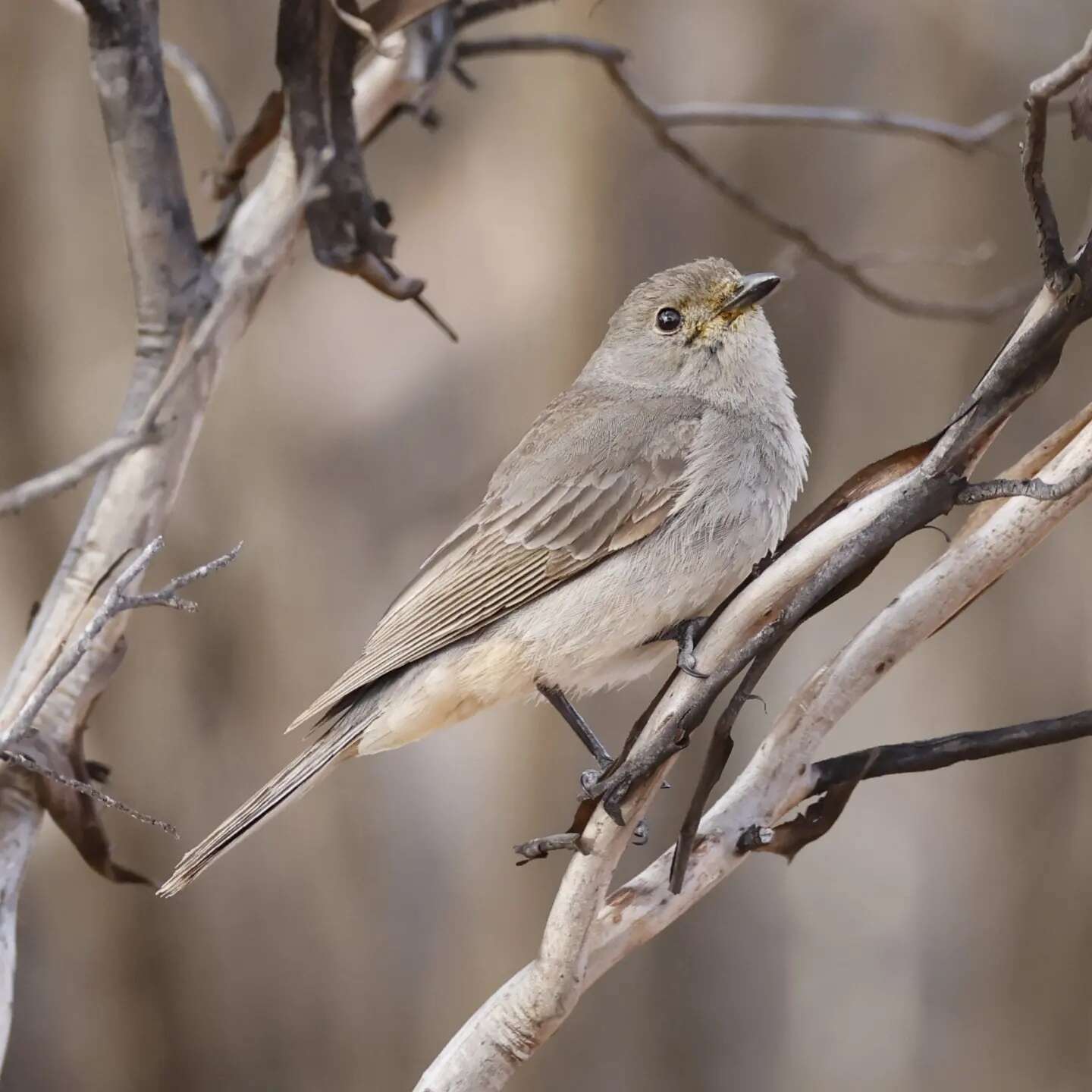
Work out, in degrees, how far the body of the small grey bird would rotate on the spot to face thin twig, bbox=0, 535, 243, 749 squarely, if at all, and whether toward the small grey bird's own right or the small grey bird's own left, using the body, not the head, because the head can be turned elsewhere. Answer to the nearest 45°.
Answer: approximately 135° to the small grey bird's own right

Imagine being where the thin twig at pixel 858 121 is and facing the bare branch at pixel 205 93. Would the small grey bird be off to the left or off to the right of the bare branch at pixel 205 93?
left

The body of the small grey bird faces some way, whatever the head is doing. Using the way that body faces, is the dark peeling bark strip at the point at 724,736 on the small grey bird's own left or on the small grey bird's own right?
on the small grey bird's own left

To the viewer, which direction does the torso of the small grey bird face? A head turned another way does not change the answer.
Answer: to the viewer's right
